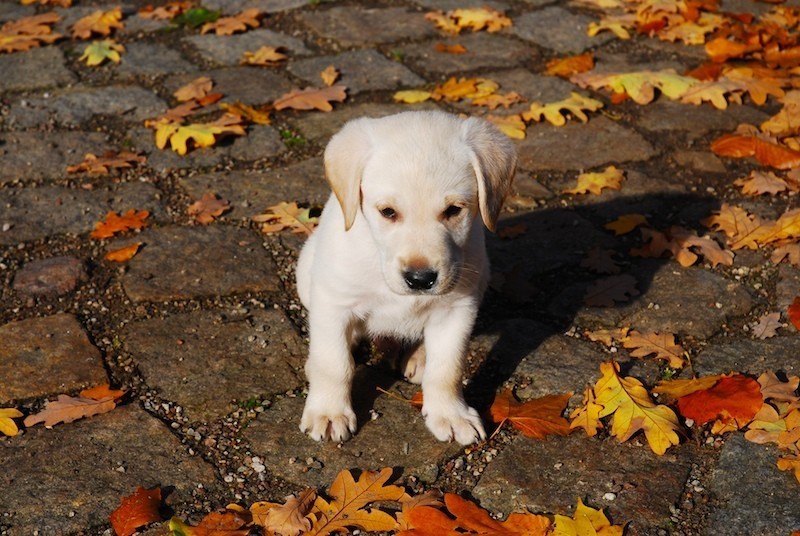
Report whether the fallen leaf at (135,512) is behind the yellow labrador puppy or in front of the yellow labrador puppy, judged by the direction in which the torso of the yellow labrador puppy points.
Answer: in front

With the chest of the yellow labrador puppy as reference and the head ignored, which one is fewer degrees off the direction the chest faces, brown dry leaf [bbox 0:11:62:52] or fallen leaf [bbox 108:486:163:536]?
the fallen leaf

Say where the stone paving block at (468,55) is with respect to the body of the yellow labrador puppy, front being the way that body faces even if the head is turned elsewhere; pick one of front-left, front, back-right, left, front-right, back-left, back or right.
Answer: back

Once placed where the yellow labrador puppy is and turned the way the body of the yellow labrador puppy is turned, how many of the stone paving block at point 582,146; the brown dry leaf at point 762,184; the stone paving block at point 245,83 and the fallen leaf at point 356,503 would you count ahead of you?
1

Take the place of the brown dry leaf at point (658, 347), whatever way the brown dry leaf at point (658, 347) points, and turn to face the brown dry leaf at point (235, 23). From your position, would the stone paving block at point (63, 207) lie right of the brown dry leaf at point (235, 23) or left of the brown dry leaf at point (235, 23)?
left

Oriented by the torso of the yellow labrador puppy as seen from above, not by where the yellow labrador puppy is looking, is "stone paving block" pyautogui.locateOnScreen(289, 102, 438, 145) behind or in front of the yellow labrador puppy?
behind

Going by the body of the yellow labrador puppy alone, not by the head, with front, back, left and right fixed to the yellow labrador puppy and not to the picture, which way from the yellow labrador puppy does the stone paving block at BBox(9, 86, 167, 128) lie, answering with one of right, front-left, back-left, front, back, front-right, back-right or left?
back-right

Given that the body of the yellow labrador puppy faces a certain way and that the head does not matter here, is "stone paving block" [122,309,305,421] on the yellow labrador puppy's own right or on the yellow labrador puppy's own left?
on the yellow labrador puppy's own right

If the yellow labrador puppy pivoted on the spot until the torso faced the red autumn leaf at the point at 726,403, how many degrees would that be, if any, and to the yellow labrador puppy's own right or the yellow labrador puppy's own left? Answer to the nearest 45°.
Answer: approximately 90° to the yellow labrador puppy's own left

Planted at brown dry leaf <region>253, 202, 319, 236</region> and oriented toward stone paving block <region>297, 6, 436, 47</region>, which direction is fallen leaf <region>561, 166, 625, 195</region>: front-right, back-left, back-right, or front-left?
front-right

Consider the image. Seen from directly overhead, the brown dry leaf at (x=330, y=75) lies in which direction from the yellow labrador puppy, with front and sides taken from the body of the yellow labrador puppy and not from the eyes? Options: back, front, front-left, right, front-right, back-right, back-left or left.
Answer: back

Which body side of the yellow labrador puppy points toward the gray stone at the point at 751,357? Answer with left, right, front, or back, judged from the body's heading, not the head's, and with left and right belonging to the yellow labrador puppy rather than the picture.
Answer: left

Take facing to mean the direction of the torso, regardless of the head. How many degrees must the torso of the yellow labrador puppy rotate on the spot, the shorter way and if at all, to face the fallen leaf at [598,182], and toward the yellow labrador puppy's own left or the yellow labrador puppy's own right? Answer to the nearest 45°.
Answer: approximately 135° to the yellow labrador puppy's own left

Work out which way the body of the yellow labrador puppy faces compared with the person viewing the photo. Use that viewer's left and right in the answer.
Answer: facing the viewer

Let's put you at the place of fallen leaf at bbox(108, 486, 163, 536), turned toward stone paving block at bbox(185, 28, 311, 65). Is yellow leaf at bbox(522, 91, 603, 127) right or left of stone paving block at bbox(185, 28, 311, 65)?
right

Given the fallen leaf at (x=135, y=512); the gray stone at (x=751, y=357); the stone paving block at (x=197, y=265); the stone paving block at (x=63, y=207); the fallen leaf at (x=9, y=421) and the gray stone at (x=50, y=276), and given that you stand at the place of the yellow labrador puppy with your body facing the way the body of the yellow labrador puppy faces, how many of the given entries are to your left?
1
